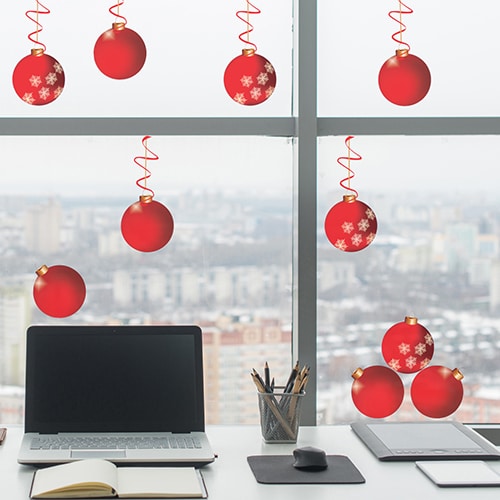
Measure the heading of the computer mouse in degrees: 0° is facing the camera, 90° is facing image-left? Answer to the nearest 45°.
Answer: approximately 180°

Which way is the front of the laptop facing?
toward the camera

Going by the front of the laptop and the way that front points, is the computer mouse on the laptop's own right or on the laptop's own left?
on the laptop's own left

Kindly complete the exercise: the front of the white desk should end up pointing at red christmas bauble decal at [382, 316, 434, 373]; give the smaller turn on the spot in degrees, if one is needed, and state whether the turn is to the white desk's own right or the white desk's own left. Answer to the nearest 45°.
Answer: approximately 135° to the white desk's own left

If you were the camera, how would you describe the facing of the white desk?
facing the viewer

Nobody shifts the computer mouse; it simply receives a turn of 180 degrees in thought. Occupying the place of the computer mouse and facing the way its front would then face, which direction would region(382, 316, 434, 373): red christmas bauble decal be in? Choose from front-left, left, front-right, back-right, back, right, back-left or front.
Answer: back-left

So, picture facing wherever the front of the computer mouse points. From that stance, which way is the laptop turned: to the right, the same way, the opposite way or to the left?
the opposite way
